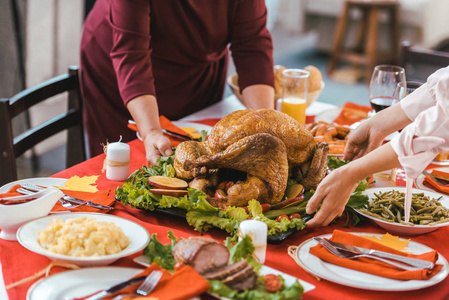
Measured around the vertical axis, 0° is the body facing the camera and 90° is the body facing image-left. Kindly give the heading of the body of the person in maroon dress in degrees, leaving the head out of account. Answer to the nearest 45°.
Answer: approximately 315°

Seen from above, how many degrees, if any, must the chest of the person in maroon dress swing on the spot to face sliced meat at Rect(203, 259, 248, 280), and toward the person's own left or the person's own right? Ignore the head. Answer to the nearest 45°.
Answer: approximately 45° to the person's own right

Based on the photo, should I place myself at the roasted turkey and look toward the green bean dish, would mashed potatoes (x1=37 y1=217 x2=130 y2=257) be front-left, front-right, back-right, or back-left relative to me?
back-right

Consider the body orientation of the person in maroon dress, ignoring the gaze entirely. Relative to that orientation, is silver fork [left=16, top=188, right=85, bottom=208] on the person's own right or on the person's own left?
on the person's own right

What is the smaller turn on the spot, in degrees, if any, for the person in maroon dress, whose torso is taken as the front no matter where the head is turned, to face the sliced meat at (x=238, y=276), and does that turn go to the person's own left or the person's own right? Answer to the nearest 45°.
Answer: approximately 45° to the person's own right

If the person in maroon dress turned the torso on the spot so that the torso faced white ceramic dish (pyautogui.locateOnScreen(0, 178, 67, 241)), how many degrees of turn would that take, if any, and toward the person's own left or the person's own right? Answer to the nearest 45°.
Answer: approximately 45° to the person's own right

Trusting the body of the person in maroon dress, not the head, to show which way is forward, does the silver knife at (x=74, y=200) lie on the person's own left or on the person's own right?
on the person's own right
